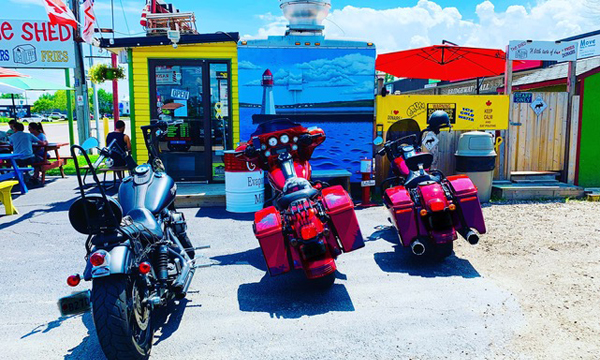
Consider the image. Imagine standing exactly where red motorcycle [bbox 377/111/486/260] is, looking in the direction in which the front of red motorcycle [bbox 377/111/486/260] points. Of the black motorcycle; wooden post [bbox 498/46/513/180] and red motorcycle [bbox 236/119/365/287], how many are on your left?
2

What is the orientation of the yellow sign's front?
toward the camera

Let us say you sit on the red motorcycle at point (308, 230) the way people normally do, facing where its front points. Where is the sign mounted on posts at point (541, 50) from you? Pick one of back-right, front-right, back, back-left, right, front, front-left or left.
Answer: front-right

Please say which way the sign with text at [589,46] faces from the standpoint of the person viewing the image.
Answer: facing the viewer and to the left of the viewer

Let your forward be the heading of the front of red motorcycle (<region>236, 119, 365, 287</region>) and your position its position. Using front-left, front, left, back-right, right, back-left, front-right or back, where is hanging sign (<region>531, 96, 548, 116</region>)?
front-right

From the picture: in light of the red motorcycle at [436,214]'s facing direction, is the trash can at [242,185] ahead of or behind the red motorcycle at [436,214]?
ahead

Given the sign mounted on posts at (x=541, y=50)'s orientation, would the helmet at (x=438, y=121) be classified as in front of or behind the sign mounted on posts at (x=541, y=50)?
in front

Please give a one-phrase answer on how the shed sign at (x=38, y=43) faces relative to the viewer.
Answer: facing the viewer

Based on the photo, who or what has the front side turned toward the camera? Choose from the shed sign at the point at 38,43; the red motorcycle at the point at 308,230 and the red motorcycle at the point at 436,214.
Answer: the shed sign

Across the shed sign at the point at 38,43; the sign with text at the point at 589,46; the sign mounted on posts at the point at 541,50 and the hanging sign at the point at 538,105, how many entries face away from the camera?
0

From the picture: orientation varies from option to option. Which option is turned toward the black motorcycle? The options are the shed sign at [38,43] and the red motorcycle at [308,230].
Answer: the shed sign

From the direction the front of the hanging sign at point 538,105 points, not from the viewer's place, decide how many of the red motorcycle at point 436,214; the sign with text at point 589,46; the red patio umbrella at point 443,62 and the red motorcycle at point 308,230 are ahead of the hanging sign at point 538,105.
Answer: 2

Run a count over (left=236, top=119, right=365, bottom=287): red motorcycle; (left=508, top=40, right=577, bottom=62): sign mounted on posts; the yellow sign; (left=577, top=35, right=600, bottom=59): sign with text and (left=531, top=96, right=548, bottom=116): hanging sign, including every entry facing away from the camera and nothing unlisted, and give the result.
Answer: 1

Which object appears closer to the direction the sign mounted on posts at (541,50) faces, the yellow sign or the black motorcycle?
the black motorcycle
